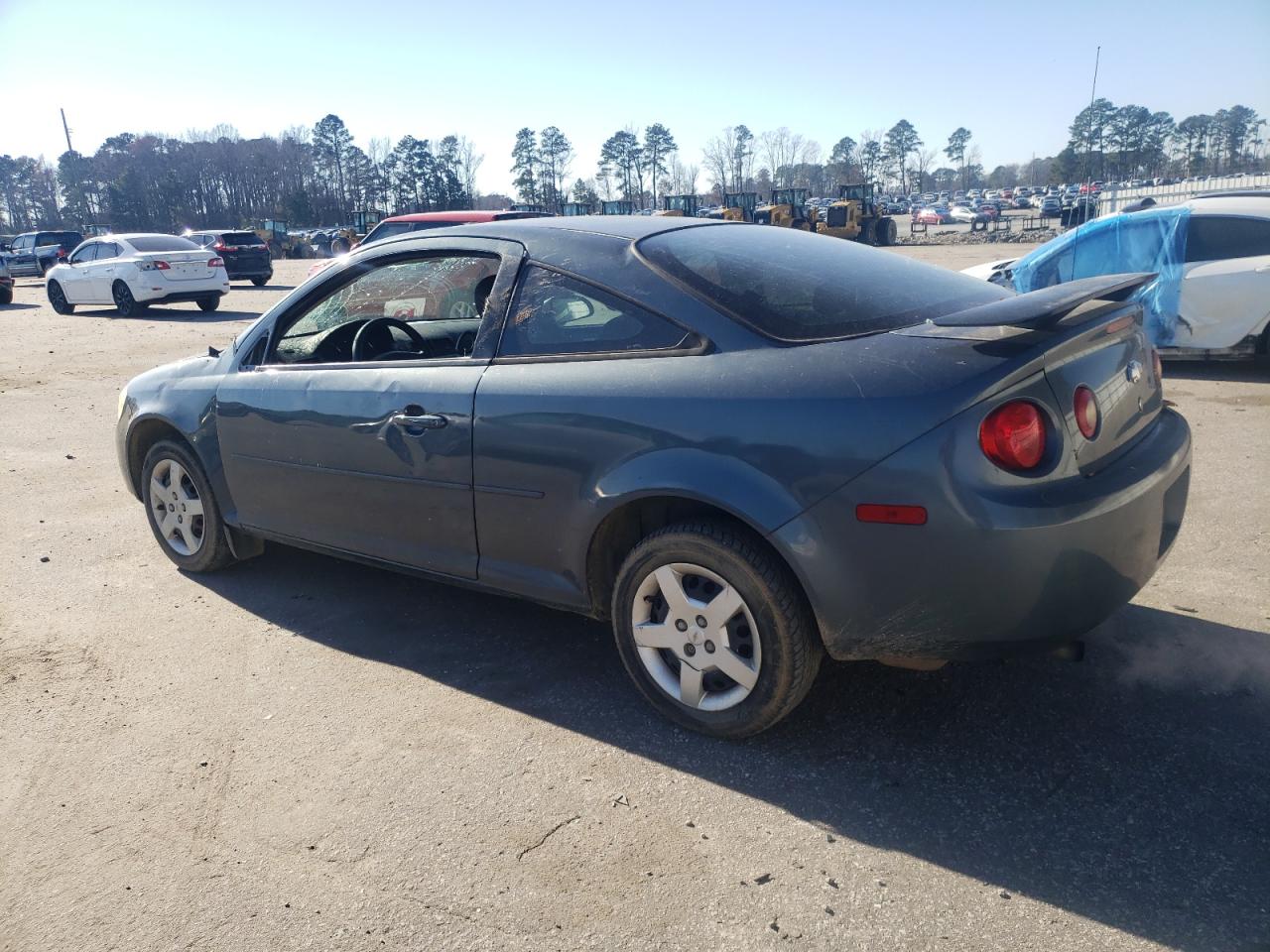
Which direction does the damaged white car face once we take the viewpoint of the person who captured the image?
facing to the left of the viewer

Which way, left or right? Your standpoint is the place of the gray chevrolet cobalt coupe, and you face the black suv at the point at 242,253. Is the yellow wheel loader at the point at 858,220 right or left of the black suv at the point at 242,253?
right

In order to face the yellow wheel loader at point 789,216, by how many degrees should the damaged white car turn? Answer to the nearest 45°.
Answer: approximately 45° to its right
